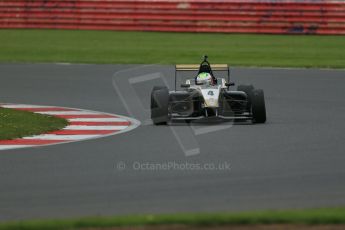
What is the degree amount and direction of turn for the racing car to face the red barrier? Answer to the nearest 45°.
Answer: approximately 180°

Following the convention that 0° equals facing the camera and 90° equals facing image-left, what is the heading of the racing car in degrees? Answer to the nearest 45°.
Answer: approximately 0°
